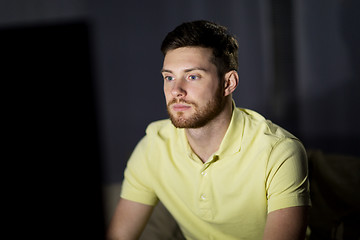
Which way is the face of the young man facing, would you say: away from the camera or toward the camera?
toward the camera

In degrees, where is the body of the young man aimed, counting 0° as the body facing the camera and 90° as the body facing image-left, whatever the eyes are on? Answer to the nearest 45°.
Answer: approximately 45°
